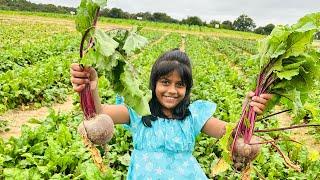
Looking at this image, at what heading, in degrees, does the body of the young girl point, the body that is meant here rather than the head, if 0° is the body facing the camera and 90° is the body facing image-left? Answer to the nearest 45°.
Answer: approximately 0°
